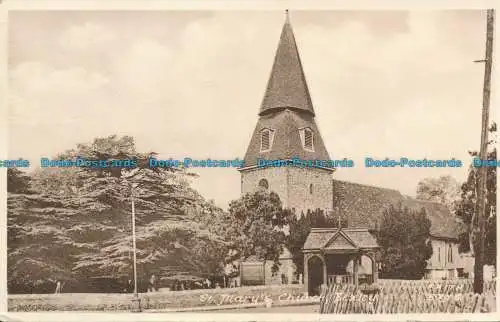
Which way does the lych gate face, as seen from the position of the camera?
facing the viewer
